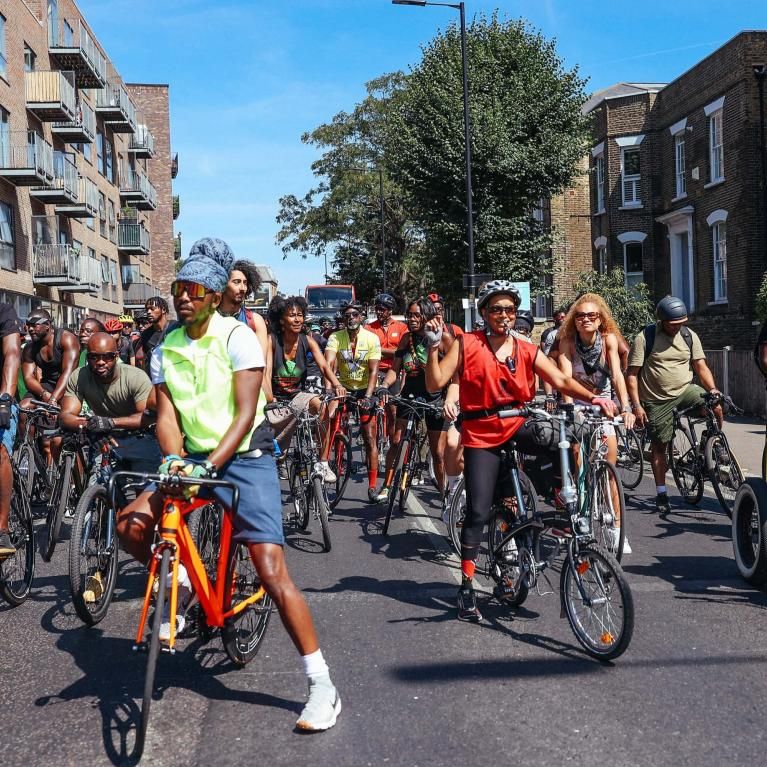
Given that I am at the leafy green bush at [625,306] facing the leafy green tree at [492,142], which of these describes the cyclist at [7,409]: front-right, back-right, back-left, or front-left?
back-left

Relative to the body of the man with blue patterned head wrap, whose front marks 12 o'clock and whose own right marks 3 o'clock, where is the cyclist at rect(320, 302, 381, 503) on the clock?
The cyclist is roughly at 5 o'clock from the man with blue patterned head wrap.

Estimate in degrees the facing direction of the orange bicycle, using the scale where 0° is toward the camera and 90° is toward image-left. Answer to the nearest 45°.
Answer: approximately 45°

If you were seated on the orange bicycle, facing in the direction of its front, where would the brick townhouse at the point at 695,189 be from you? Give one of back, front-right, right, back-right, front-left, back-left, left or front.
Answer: back

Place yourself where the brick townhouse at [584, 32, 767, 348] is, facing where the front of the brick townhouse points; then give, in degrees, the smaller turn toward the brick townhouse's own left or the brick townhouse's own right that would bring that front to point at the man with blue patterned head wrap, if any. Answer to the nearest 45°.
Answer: approximately 45° to the brick townhouse's own left

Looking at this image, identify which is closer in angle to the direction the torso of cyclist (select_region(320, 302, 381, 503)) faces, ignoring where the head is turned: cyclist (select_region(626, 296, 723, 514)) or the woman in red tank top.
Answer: the woman in red tank top

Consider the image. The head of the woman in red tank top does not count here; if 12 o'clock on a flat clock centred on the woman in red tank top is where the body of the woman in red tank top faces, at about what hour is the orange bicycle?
The orange bicycle is roughly at 1 o'clock from the woman in red tank top.

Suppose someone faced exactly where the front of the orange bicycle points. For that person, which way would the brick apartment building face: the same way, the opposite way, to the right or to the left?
to the left

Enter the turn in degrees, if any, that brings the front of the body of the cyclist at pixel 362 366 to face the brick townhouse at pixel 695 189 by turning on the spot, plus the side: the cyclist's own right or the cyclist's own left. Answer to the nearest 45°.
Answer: approximately 135° to the cyclist's own left

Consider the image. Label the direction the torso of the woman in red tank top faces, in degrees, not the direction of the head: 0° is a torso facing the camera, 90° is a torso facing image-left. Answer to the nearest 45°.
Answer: approximately 0°

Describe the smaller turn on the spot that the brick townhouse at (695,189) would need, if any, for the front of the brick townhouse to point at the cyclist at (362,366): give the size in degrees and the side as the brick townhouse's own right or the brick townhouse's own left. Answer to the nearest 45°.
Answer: approximately 45° to the brick townhouse's own left

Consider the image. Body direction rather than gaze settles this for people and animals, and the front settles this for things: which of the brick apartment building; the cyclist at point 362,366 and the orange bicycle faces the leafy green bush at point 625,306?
the brick apartment building

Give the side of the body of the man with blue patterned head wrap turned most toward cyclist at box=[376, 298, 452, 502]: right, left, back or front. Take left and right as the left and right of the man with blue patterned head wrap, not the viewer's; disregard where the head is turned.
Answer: back

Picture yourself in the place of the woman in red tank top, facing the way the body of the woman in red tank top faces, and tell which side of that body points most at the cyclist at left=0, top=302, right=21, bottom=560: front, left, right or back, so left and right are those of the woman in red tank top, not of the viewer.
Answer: right

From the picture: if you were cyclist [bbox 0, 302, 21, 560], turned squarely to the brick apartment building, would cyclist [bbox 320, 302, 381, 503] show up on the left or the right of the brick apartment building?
right
